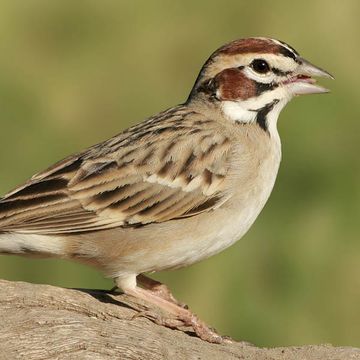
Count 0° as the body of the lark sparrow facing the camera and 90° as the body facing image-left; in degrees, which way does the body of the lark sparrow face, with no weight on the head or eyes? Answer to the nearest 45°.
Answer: approximately 270°
